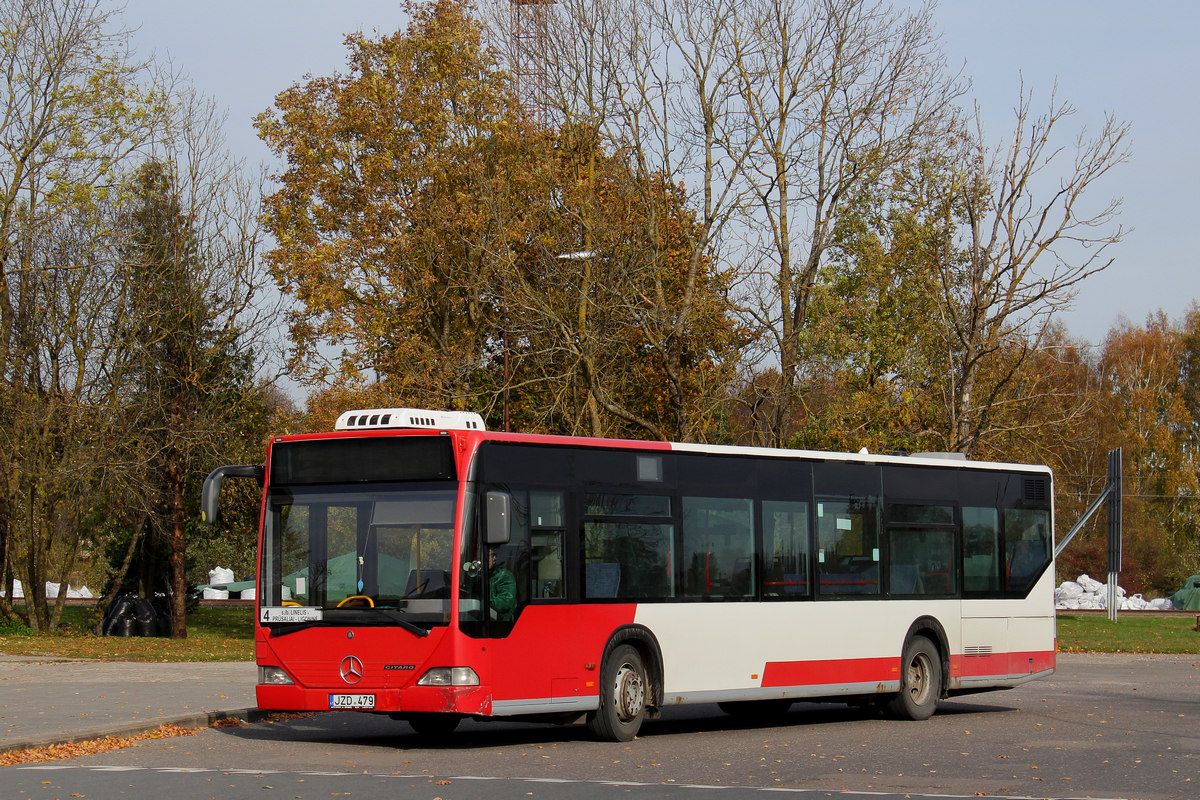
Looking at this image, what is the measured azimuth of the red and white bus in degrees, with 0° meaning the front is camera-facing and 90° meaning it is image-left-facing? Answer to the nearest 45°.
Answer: approximately 45°

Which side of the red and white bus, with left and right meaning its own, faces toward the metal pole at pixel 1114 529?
back
